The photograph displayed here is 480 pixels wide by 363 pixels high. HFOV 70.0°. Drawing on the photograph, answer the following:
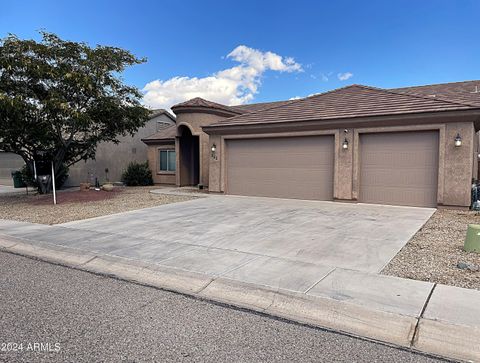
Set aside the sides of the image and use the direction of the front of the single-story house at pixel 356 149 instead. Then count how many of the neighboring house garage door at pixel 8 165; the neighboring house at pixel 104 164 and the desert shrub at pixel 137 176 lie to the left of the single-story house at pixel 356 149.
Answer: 0

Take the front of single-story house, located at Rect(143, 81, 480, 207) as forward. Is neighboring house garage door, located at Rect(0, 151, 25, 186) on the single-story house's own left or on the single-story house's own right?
on the single-story house's own right

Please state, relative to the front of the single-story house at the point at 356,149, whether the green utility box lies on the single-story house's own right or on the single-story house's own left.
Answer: on the single-story house's own left

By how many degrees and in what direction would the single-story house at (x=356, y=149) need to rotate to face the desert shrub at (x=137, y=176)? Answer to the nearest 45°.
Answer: approximately 90° to its right

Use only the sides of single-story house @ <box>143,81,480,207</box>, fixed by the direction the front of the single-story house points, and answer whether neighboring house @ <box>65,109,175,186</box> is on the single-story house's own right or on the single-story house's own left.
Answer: on the single-story house's own right

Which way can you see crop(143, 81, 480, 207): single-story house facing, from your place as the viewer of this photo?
facing the viewer and to the left of the viewer
